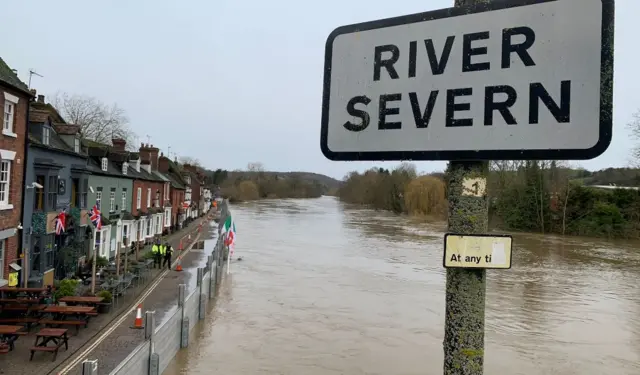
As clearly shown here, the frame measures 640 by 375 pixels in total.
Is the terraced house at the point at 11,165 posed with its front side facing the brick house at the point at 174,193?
no

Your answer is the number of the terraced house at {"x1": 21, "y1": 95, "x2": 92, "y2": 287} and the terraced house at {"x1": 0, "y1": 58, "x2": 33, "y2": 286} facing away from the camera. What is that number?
0

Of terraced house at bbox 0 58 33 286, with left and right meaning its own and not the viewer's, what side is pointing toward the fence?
front

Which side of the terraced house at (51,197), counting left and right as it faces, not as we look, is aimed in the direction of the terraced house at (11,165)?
right

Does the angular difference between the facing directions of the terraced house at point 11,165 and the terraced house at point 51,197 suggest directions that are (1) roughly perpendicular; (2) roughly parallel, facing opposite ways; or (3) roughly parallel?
roughly parallel

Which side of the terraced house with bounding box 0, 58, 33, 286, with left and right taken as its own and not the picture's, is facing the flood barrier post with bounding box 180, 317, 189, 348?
front

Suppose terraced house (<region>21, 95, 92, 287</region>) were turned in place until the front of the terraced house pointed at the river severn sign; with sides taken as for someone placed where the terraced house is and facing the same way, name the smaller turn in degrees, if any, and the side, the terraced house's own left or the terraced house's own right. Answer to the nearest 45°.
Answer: approximately 45° to the terraced house's own right

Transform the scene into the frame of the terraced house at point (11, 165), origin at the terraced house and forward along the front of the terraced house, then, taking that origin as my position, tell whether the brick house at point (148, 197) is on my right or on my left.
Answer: on my left

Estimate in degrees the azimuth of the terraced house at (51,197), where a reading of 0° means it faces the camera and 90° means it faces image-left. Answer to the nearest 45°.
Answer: approximately 315°

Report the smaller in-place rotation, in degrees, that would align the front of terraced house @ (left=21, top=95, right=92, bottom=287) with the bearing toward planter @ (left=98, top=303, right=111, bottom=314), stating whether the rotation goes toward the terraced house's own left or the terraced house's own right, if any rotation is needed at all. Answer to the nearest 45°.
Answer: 0° — it already faces it

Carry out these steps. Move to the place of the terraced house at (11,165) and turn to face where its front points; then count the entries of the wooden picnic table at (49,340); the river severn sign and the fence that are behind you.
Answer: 0

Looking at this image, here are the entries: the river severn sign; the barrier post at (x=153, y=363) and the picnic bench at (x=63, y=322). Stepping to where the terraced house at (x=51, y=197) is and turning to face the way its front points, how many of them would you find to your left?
0

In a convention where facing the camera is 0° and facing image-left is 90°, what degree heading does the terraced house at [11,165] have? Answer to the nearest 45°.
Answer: approximately 315°
